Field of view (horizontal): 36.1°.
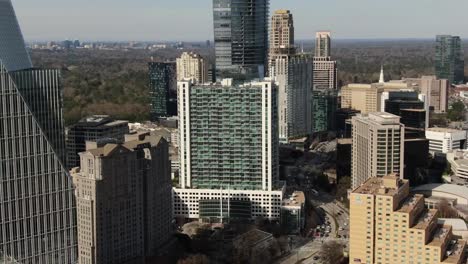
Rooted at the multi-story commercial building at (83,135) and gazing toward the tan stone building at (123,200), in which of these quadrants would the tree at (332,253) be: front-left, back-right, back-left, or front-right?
front-left

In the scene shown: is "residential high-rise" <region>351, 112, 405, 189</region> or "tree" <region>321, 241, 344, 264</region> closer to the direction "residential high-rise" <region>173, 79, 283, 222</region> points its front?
the tree

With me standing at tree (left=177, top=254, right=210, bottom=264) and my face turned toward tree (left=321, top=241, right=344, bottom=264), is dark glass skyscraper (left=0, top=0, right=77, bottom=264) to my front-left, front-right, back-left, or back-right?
back-right

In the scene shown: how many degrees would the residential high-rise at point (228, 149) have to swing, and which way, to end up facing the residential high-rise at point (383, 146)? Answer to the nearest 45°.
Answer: approximately 90° to its left

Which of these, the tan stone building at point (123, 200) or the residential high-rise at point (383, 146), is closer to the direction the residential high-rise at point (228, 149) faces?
the tan stone building

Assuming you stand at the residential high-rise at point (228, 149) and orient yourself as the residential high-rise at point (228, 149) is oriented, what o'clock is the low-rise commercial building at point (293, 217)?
The low-rise commercial building is roughly at 10 o'clock from the residential high-rise.

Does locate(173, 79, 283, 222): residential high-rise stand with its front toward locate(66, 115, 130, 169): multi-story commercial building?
no

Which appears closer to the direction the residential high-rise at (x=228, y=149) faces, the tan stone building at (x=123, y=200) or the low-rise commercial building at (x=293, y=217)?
the tan stone building

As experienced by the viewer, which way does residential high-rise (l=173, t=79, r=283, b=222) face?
facing the viewer

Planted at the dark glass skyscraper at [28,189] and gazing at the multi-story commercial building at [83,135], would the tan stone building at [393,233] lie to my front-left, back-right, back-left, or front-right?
front-right

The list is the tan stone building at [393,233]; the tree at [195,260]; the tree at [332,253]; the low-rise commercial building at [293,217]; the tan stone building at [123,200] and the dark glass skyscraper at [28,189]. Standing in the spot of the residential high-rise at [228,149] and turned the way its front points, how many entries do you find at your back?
0

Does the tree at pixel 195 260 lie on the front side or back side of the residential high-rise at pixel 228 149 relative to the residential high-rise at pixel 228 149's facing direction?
on the front side

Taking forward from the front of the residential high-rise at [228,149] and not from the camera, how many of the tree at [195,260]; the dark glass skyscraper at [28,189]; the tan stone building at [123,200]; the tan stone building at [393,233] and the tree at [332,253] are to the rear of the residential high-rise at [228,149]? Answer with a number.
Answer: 0

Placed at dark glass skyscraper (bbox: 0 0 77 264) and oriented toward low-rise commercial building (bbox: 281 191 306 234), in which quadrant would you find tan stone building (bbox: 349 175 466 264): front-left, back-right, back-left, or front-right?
front-right

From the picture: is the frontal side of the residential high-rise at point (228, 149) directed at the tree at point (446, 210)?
no

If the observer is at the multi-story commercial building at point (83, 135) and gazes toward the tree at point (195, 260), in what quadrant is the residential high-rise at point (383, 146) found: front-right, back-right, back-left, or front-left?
front-left
